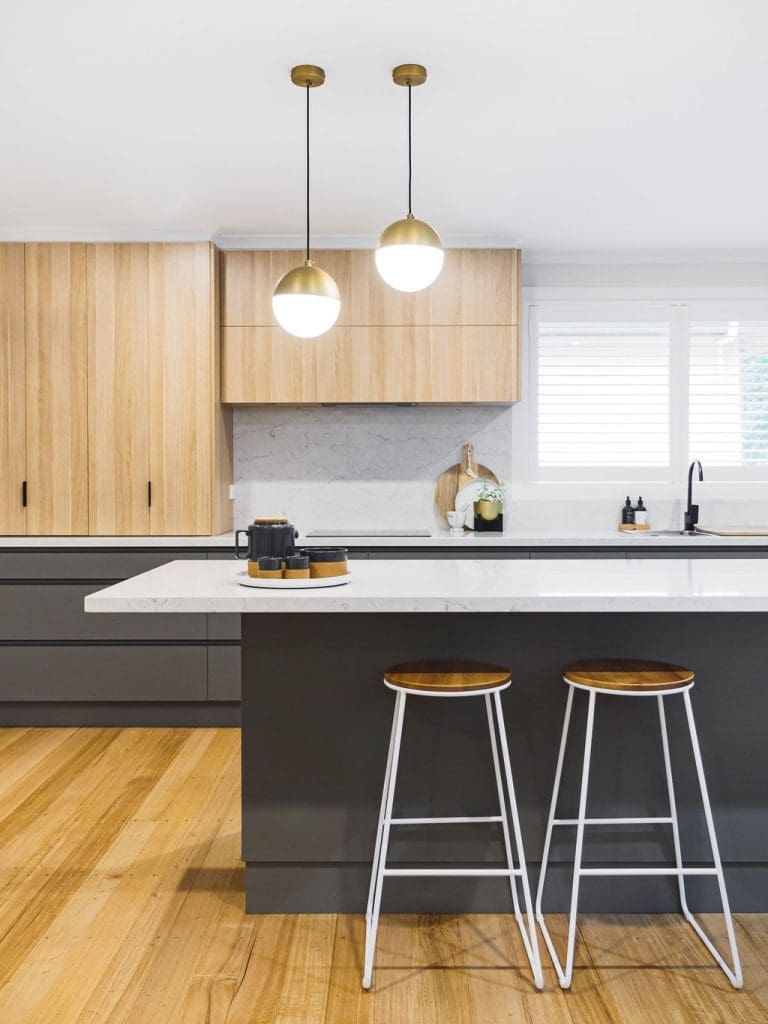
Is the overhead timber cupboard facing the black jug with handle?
yes

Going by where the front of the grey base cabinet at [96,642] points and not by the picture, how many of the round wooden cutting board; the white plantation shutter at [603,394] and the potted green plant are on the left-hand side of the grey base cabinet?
3

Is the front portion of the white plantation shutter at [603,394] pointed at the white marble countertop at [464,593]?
yes

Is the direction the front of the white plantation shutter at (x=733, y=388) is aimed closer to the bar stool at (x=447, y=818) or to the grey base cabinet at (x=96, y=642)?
the bar stool

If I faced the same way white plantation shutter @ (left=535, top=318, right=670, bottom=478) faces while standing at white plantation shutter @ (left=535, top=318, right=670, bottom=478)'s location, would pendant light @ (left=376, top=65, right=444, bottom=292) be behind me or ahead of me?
ahead

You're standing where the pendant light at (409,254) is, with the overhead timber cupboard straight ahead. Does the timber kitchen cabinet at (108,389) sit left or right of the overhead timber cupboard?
left

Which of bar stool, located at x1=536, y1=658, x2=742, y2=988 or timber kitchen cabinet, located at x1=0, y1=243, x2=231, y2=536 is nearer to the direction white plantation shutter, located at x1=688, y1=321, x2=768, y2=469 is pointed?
the bar stool

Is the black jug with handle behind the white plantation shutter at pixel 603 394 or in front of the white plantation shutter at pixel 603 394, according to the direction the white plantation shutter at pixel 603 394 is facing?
in front

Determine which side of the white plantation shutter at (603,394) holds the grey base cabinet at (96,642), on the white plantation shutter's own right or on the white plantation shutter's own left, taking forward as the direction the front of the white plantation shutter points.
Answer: on the white plantation shutter's own right

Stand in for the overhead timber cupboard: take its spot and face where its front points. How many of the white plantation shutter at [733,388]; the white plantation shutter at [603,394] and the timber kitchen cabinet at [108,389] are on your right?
1

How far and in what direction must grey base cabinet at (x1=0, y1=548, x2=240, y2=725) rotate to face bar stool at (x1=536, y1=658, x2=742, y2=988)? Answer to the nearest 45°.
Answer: approximately 45° to its left

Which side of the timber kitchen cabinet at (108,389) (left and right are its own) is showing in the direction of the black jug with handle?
front
